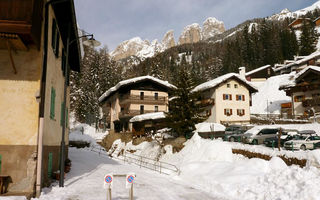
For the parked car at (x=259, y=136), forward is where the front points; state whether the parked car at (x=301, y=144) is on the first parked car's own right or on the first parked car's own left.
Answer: on the first parked car's own left

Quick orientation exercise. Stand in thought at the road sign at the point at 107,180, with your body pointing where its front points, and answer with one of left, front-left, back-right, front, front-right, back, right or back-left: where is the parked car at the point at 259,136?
back-left

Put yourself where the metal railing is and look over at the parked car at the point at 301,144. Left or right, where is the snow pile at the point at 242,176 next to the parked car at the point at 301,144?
right

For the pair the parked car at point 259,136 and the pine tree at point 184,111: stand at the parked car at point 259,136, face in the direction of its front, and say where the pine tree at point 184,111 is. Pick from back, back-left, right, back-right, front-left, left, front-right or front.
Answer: front-right

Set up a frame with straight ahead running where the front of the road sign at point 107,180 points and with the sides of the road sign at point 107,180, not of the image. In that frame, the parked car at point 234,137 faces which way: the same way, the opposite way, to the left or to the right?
to the right

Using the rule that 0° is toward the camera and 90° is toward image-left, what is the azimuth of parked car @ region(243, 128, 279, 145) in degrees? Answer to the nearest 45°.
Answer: approximately 45°

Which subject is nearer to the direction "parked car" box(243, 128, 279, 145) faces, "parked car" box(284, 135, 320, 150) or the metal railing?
the metal railing

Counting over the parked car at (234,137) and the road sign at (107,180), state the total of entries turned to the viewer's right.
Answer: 0

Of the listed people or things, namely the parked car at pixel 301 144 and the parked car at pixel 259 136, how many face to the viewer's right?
0

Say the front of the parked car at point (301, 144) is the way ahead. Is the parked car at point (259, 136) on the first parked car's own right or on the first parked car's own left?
on the first parked car's own right

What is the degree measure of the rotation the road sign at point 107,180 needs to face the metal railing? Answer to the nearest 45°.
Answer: approximately 180°

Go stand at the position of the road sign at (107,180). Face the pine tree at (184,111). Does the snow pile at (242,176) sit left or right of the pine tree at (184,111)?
right

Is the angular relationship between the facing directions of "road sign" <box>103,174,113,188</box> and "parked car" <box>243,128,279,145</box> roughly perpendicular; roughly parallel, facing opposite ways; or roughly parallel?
roughly perpendicular

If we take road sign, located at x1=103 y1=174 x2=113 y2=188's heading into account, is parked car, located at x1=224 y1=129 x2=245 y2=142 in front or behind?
behind

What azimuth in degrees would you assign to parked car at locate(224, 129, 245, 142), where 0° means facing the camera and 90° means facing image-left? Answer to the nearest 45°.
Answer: approximately 45°
